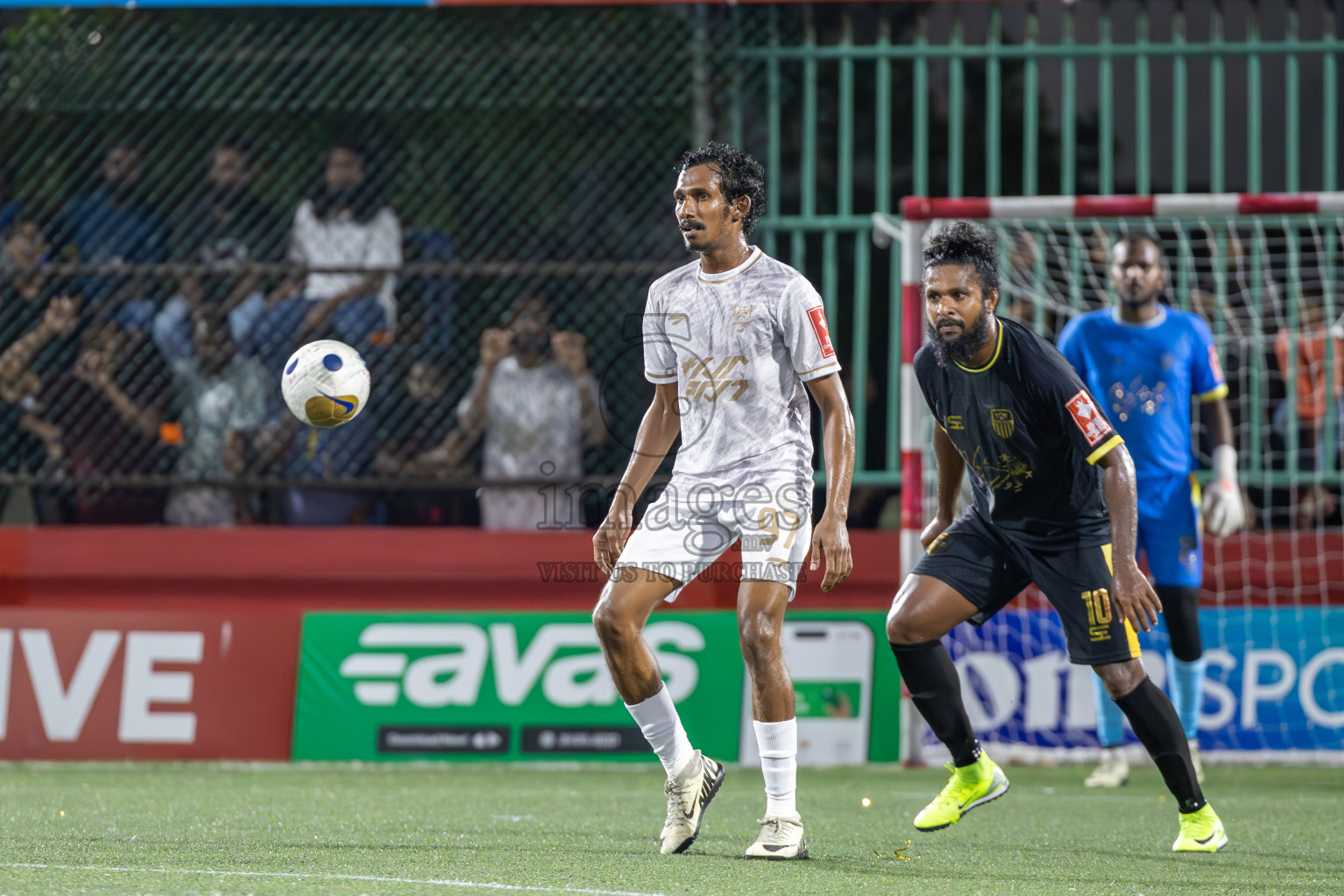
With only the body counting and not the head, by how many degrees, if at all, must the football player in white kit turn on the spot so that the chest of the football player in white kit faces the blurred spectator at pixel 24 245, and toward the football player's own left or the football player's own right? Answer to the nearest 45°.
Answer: approximately 90° to the football player's own right

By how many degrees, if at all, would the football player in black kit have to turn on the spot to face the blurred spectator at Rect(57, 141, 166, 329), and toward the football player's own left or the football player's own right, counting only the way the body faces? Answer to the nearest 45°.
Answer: approximately 90° to the football player's own right

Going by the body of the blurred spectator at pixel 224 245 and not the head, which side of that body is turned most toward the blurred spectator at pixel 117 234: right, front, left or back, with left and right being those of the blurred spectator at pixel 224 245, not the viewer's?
right

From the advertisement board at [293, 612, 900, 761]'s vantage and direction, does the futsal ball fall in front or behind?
in front

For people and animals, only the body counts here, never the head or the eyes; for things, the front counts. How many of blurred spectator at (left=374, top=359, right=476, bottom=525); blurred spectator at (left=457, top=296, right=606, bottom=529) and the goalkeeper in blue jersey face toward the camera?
3

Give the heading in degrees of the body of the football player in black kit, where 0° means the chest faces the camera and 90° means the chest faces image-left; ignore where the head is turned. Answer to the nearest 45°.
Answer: approximately 45°

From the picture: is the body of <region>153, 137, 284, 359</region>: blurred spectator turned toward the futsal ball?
yes

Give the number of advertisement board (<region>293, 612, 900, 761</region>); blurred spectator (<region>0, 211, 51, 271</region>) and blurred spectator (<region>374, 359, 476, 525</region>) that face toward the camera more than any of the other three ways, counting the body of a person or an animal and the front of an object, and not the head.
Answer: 3
